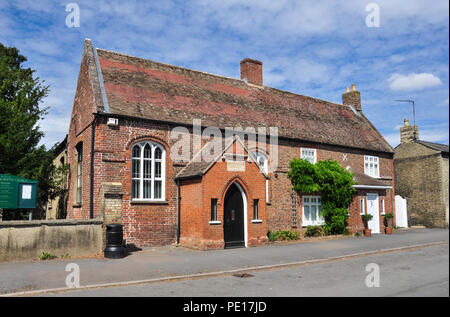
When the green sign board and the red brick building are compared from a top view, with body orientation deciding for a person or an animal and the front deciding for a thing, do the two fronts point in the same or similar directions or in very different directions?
same or similar directions

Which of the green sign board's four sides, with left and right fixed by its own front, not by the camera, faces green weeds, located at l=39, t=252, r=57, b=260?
front

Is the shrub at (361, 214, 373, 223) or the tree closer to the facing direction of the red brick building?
the shrub

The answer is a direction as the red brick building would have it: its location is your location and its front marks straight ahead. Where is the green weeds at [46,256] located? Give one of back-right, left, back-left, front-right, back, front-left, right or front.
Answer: right

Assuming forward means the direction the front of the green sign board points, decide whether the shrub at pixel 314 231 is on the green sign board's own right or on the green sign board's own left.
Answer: on the green sign board's own left

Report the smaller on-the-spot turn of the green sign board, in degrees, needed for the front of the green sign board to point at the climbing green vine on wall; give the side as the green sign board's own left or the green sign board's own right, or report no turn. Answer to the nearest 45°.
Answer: approximately 45° to the green sign board's own left

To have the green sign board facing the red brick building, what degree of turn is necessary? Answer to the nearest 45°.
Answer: approximately 45° to its left

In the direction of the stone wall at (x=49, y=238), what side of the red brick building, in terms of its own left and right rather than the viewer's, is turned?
right

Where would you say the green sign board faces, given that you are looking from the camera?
facing the viewer and to the right of the viewer

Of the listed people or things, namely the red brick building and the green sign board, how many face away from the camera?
0

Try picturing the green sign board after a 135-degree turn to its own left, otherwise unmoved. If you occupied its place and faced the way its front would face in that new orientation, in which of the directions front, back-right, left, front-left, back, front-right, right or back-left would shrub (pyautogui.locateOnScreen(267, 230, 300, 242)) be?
right

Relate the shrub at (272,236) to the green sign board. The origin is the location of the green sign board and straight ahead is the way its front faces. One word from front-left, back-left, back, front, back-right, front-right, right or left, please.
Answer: front-left

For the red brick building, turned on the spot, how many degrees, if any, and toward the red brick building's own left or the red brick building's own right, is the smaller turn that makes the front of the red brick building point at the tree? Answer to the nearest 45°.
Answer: approximately 135° to the red brick building's own right

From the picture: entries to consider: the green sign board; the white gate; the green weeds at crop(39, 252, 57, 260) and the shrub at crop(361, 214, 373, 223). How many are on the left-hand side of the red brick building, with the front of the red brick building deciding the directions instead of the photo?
2

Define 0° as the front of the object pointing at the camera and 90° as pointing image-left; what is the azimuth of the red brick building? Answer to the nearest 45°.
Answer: approximately 315°

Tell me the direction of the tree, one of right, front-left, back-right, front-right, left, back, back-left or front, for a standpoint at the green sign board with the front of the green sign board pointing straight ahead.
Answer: back-left

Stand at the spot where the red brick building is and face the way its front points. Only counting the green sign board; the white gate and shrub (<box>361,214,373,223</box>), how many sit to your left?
2
